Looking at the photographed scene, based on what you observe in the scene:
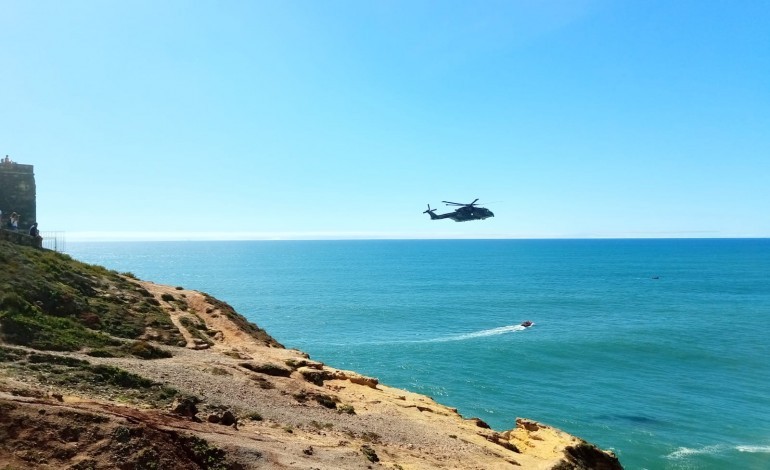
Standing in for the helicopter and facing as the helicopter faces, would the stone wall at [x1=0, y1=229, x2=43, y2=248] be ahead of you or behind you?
behind

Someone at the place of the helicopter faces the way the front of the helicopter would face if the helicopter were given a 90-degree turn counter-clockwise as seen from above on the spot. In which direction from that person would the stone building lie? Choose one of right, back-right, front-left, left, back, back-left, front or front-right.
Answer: left

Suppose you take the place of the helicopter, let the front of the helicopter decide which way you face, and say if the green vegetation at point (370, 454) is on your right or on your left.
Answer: on your right

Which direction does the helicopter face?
to the viewer's right

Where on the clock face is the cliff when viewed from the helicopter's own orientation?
The cliff is roughly at 4 o'clock from the helicopter.
